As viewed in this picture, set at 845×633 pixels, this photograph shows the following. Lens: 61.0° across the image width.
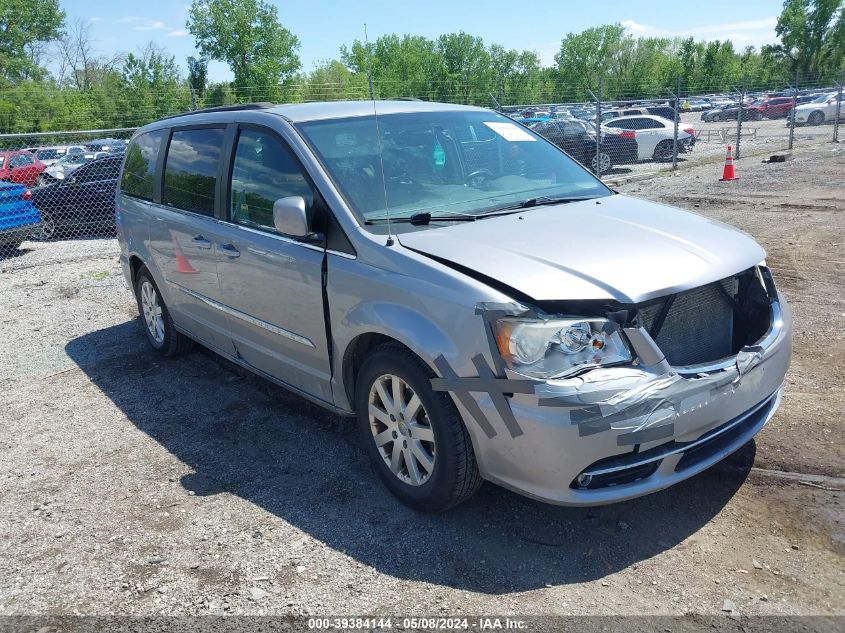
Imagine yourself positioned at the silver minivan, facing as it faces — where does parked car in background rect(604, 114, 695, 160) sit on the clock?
The parked car in background is roughly at 8 o'clock from the silver minivan.

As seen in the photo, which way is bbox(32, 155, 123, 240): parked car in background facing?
to the viewer's left

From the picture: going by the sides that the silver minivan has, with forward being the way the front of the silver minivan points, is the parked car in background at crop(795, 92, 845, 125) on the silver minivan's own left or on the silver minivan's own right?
on the silver minivan's own left

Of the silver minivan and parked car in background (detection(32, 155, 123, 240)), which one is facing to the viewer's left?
the parked car in background

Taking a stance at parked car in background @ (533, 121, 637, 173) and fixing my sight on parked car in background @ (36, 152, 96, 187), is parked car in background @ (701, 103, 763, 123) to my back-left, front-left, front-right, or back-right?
back-right

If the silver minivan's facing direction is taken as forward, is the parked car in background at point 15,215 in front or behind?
behind

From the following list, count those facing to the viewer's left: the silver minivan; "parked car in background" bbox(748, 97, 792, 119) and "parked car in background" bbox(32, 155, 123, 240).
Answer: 2

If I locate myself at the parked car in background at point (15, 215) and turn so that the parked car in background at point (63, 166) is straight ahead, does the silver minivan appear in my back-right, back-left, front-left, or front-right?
back-right

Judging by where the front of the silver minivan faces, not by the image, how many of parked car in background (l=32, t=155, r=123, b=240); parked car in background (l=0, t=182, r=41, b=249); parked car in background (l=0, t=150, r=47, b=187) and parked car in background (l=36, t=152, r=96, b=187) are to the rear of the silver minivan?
4

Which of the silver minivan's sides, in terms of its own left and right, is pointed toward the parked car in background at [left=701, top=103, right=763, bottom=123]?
left

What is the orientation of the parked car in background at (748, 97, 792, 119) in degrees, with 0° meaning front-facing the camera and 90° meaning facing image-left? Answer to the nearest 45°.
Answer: approximately 90°

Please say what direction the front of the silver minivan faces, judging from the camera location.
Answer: facing the viewer and to the right of the viewer
